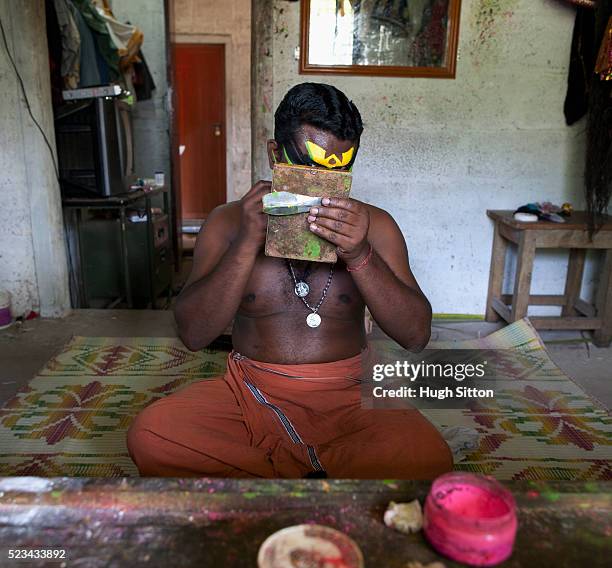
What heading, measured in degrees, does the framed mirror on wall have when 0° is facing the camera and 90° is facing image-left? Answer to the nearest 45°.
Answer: approximately 0°

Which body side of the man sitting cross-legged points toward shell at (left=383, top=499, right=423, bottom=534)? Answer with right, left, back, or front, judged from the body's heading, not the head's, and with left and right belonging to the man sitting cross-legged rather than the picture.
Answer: front

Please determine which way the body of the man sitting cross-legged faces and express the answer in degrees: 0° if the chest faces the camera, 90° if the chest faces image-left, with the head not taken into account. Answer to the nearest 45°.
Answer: approximately 0°

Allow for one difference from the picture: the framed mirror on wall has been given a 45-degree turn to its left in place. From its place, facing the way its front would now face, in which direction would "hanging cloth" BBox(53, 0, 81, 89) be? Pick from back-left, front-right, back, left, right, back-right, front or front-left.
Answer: back-right

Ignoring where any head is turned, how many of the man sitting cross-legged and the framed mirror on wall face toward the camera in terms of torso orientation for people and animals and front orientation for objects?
2

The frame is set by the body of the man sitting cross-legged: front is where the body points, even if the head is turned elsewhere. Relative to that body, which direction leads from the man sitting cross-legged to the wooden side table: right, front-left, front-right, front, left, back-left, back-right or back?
back-left

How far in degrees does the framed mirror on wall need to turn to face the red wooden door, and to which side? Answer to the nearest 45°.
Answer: approximately 135° to its right

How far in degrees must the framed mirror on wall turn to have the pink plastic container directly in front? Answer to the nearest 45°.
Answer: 0° — it already faces it

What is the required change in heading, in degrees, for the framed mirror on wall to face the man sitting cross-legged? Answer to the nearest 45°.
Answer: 0° — it already faces them

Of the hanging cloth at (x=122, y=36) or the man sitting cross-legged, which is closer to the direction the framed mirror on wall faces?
the man sitting cross-legged

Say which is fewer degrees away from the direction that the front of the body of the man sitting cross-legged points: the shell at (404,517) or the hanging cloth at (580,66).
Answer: the shell
